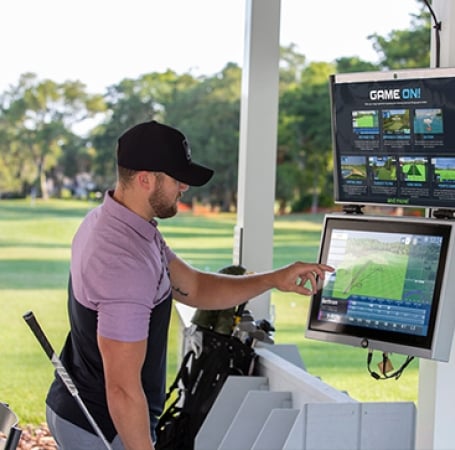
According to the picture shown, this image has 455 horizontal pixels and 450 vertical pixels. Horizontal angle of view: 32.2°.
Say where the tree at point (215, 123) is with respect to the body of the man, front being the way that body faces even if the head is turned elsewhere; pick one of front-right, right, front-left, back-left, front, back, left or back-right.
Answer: left

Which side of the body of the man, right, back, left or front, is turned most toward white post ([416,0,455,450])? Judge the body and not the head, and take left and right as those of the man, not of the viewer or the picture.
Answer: front

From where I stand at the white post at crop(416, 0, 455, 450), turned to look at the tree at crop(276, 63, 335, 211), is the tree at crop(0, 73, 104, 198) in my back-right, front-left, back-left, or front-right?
front-left

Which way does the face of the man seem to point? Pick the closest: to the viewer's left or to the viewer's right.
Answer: to the viewer's right

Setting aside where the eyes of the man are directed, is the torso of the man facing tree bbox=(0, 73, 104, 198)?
no

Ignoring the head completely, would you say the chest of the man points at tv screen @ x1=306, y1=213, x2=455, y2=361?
yes

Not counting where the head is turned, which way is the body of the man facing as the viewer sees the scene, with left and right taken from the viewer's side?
facing to the right of the viewer

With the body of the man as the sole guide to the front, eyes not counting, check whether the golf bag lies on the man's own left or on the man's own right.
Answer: on the man's own left

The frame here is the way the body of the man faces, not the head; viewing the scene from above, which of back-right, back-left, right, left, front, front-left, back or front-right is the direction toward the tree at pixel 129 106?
left

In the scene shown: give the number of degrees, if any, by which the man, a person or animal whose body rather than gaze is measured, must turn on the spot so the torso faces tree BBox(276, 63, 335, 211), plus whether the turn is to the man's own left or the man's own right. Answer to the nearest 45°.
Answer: approximately 90° to the man's own left

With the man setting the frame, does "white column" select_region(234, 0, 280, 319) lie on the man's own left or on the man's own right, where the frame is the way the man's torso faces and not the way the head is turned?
on the man's own left

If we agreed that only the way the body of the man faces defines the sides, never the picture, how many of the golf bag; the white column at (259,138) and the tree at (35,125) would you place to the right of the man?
0

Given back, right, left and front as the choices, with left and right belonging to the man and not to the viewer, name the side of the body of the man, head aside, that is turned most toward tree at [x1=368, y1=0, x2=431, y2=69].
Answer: left
